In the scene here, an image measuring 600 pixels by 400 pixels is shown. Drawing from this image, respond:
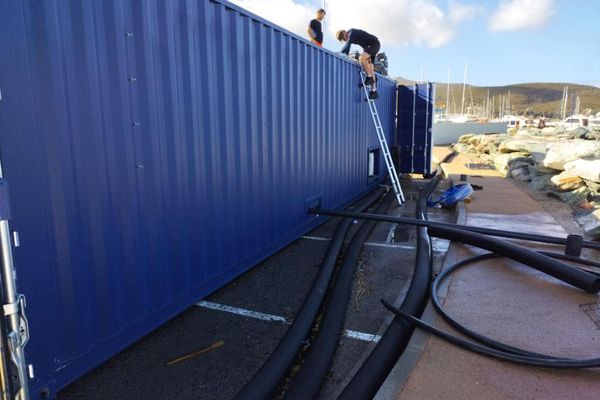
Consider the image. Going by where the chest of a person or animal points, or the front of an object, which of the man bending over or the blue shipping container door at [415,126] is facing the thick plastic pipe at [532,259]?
the blue shipping container door

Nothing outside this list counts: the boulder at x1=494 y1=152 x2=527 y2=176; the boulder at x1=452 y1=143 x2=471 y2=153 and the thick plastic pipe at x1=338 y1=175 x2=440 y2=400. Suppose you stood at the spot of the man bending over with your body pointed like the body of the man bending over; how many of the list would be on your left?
1

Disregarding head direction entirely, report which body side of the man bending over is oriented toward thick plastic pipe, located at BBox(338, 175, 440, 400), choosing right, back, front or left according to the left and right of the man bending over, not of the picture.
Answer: left

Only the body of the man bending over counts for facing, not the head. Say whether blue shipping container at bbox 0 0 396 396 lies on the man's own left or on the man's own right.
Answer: on the man's own left

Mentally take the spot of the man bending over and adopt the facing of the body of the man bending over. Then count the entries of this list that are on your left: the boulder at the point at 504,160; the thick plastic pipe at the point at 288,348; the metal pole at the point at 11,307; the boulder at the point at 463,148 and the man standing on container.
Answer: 2

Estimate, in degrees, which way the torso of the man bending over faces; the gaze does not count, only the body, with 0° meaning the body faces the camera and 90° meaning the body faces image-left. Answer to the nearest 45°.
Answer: approximately 90°

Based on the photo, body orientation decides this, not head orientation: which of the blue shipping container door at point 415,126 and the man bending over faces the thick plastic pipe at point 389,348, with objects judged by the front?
the blue shipping container door

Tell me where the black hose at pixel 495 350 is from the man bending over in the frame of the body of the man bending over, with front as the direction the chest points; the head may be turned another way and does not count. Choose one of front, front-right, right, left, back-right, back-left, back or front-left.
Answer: left

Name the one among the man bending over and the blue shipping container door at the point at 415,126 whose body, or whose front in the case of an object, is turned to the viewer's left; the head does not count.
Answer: the man bending over

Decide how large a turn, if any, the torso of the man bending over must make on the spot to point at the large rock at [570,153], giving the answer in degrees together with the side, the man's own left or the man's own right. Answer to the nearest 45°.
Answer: approximately 180°

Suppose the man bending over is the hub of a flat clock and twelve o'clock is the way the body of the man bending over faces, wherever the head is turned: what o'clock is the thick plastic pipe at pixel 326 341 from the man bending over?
The thick plastic pipe is roughly at 9 o'clock from the man bending over.

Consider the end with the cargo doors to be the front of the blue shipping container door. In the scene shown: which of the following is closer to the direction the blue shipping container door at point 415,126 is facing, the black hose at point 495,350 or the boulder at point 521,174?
the black hose

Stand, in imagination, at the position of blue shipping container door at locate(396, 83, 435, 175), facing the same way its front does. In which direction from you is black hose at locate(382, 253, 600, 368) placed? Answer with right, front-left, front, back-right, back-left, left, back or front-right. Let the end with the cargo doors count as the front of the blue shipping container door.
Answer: front

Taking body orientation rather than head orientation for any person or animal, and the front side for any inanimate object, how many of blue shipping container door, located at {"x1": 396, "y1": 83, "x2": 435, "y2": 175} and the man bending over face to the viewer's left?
1

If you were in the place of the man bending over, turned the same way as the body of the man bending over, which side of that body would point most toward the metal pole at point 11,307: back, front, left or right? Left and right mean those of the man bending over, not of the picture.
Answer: left

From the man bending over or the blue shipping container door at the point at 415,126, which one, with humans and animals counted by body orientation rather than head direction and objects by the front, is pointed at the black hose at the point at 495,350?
the blue shipping container door
